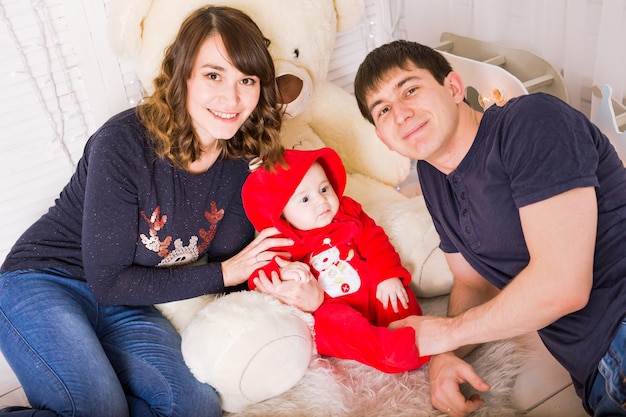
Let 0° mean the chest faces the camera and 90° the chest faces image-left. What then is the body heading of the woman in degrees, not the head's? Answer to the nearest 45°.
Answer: approximately 315°

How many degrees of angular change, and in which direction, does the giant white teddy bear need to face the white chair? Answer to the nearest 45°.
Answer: approximately 90° to its left

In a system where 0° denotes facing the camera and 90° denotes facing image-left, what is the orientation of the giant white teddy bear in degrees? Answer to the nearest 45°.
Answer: approximately 0°

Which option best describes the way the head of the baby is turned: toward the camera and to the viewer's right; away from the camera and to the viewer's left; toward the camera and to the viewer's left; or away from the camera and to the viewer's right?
toward the camera and to the viewer's right
